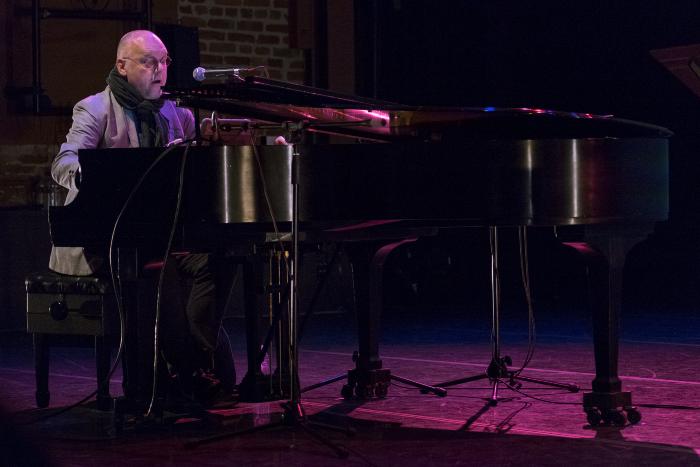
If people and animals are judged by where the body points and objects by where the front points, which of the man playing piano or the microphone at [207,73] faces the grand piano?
the man playing piano

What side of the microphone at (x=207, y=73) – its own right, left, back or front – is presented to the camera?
left

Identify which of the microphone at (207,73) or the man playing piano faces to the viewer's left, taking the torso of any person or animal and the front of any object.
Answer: the microphone

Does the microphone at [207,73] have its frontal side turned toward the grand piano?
no

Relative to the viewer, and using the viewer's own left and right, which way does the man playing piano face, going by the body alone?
facing the viewer and to the right of the viewer

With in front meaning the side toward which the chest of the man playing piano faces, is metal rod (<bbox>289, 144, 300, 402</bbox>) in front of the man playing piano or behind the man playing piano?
in front

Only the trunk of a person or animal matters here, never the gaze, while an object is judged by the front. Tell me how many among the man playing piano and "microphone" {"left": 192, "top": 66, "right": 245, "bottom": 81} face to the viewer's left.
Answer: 1

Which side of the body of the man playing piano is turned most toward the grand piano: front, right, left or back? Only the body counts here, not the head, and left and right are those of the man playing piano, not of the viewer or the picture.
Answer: front

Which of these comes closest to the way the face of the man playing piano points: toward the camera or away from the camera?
toward the camera

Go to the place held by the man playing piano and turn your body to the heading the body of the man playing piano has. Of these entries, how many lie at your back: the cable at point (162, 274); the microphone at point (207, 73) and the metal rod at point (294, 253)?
0
